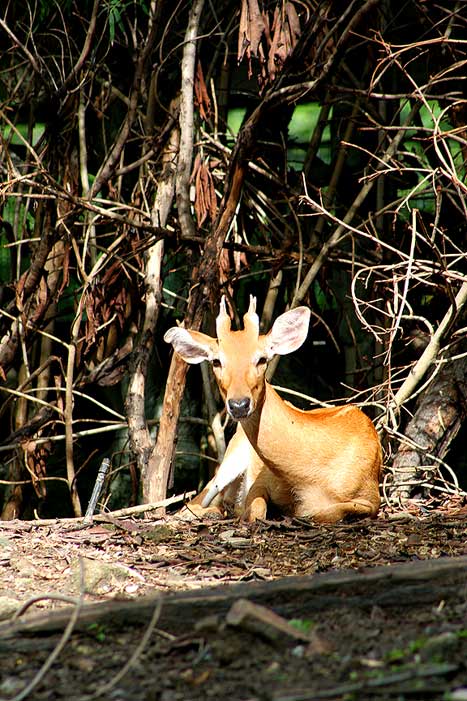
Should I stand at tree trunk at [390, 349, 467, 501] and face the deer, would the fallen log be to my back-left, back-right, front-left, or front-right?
front-left

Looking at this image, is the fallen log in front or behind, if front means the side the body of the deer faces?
in front

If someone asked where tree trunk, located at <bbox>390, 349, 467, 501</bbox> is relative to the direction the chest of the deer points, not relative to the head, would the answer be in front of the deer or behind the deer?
behind

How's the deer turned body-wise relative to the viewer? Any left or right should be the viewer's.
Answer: facing the viewer and to the left of the viewer

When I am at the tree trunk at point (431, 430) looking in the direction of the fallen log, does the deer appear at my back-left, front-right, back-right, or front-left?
front-right

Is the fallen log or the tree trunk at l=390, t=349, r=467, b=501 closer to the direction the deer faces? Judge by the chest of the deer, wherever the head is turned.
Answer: the fallen log
